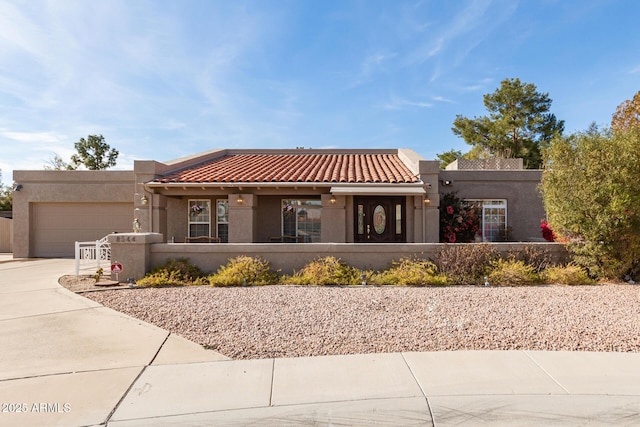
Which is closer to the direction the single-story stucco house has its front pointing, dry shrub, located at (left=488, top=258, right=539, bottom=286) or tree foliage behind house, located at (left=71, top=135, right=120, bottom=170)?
the dry shrub

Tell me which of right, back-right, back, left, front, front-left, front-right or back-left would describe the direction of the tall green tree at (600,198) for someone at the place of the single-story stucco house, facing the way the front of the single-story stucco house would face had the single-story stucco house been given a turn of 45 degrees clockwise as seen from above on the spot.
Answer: left

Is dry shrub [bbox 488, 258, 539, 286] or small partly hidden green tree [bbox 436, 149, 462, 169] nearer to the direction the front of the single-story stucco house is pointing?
the dry shrub

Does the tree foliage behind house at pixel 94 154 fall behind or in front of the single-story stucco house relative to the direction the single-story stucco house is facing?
behind

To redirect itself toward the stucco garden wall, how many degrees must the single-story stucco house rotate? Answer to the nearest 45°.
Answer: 0° — it already faces it

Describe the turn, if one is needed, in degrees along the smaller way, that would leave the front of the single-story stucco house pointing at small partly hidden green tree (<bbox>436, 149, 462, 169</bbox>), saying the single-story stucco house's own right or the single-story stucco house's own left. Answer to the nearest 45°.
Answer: approximately 135° to the single-story stucco house's own left

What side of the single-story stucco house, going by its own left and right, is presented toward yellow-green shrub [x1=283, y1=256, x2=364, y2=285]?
front

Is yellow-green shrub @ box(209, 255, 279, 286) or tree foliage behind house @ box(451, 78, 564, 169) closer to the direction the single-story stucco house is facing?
the yellow-green shrub

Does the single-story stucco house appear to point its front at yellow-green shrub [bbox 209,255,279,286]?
yes

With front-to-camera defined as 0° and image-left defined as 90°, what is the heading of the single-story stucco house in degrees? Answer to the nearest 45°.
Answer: approximately 0°

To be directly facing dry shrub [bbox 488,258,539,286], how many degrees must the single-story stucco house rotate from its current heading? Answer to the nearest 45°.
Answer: approximately 45° to its left

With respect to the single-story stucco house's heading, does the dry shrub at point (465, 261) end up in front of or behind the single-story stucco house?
in front

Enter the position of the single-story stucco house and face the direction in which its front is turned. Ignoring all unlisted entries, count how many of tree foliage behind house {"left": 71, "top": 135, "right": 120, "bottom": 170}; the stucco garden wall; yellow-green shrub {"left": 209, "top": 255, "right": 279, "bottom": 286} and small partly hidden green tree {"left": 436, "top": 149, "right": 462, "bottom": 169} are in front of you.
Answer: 2
